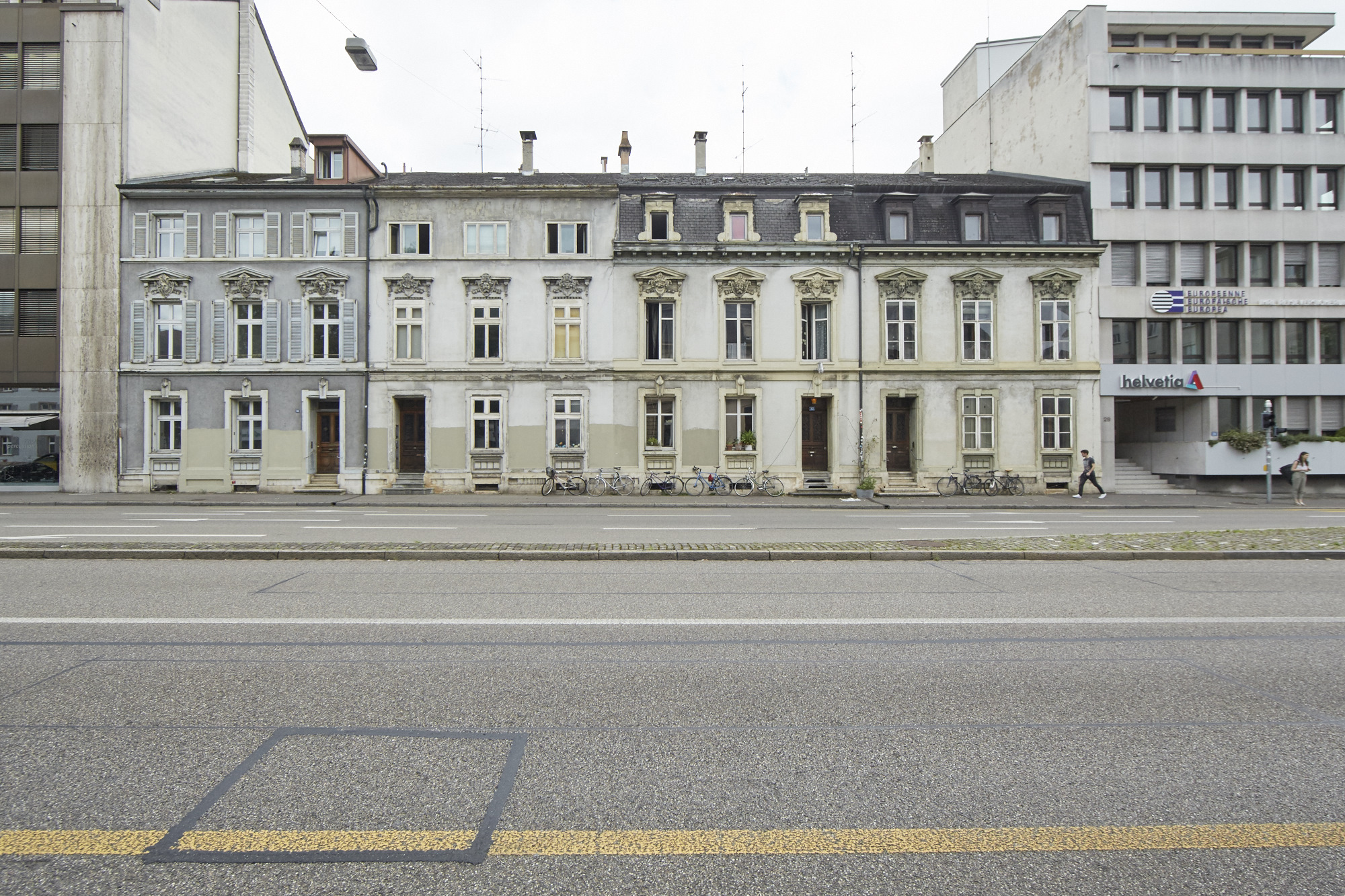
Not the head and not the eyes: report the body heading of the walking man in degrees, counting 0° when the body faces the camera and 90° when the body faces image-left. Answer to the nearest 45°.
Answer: approximately 90°

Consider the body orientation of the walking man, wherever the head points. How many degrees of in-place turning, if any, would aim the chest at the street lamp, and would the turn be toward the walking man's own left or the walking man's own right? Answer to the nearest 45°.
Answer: approximately 45° to the walking man's own left

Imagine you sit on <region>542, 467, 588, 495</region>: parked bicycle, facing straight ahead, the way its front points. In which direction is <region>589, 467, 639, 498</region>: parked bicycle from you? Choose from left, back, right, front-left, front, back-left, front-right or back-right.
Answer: back

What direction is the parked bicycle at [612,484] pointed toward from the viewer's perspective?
to the viewer's left

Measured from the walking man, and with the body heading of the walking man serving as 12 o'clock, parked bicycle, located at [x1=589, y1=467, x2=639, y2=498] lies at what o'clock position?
The parked bicycle is roughly at 11 o'clock from the walking man.

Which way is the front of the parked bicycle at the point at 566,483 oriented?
to the viewer's left

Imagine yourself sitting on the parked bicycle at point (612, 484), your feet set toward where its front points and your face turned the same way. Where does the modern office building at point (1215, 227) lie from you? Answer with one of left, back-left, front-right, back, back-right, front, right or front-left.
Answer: back
